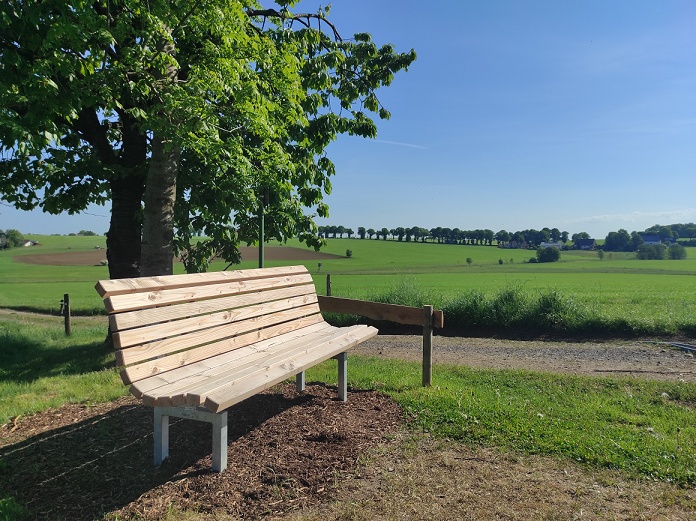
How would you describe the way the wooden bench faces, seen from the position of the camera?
facing the viewer and to the right of the viewer

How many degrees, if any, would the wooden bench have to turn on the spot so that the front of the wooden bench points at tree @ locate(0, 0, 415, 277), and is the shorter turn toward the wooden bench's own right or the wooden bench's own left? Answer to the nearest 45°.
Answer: approximately 135° to the wooden bench's own left
